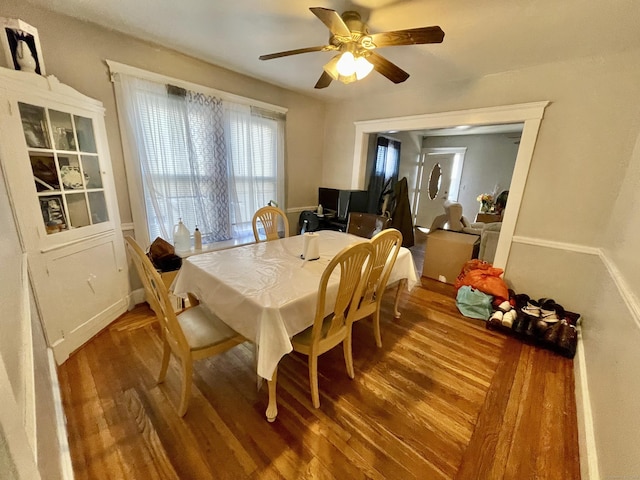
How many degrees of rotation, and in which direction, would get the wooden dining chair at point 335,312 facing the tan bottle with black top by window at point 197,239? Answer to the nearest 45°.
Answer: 0° — it already faces it

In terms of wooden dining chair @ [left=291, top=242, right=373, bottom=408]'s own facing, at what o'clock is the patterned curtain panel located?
The patterned curtain panel is roughly at 12 o'clock from the wooden dining chair.

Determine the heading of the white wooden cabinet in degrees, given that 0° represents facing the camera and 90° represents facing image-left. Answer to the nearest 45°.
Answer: approximately 315°

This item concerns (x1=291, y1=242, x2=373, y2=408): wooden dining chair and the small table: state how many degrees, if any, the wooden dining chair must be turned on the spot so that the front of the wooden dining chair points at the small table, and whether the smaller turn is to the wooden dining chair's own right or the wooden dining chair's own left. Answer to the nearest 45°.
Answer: approximately 90° to the wooden dining chair's own right

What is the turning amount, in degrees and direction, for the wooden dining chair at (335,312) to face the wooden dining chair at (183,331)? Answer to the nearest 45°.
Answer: approximately 45° to its left

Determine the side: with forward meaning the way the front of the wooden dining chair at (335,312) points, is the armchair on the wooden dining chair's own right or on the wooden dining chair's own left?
on the wooden dining chair's own right

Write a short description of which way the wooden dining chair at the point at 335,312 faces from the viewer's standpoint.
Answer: facing away from the viewer and to the left of the viewer

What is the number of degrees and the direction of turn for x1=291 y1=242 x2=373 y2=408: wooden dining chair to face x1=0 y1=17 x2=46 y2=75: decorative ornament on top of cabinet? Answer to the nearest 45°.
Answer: approximately 45° to its left
